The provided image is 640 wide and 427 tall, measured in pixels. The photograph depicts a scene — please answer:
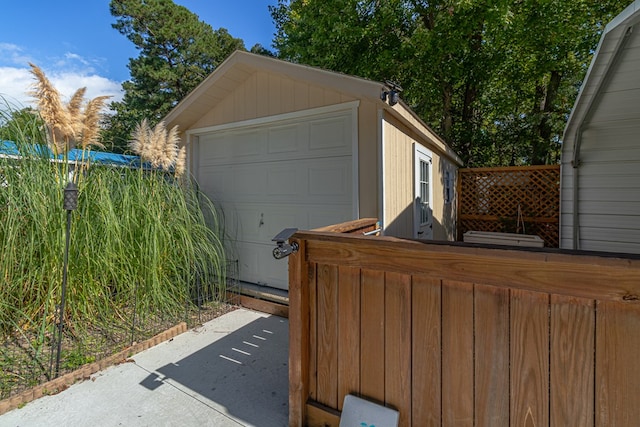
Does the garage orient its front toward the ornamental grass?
yes

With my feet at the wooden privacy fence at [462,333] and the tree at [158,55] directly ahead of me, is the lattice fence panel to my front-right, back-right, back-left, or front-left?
front-right

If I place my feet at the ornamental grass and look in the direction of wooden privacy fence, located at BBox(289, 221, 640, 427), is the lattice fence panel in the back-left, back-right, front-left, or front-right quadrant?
front-left

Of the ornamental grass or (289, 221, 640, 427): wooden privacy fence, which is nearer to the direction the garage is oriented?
the ornamental grass

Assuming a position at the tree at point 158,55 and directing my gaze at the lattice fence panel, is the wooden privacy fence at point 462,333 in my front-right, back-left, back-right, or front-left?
front-right

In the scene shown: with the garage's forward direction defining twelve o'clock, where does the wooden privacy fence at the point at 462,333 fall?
The wooden privacy fence is roughly at 10 o'clock from the garage.

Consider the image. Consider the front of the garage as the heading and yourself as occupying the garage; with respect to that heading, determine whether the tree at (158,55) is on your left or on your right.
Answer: on your right

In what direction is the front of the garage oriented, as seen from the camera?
facing the viewer and to the left of the viewer
